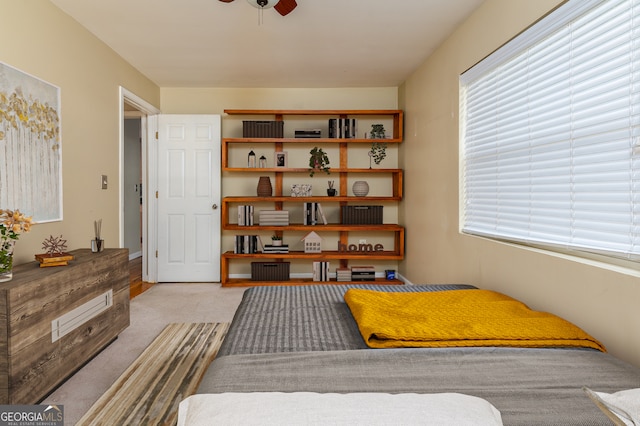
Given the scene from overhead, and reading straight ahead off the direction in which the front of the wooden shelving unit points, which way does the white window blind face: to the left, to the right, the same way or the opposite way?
to the right

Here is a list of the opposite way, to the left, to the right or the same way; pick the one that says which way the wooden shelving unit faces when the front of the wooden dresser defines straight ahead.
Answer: to the right

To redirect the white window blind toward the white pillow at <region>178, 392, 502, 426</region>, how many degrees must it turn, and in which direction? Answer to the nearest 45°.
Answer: approximately 45° to its left

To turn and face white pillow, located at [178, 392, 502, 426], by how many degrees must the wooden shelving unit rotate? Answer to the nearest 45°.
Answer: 0° — it already faces it

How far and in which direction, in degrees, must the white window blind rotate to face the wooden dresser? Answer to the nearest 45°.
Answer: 0° — it already faces it

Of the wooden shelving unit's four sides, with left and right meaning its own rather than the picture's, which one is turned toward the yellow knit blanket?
front

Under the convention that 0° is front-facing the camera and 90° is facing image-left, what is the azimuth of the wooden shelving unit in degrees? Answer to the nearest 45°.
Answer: approximately 0°

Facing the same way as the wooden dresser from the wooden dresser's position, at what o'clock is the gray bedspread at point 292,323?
The gray bedspread is roughly at 12 o'clock from the wooden dresser.

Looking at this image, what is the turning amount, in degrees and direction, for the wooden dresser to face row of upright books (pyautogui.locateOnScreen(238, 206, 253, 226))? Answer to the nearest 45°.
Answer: approximately 90° to its left

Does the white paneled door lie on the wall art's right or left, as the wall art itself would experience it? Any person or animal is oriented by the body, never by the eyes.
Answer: on its left

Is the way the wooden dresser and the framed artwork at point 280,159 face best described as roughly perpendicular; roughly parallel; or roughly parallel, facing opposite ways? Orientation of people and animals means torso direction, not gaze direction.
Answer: roughly perpendicular

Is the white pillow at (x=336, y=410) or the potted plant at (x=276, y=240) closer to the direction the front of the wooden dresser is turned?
the white pillow

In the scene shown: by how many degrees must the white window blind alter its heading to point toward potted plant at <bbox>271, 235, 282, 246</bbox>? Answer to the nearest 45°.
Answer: approximately 90° to its right

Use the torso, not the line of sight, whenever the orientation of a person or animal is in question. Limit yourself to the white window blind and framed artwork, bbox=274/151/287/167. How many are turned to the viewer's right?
0
